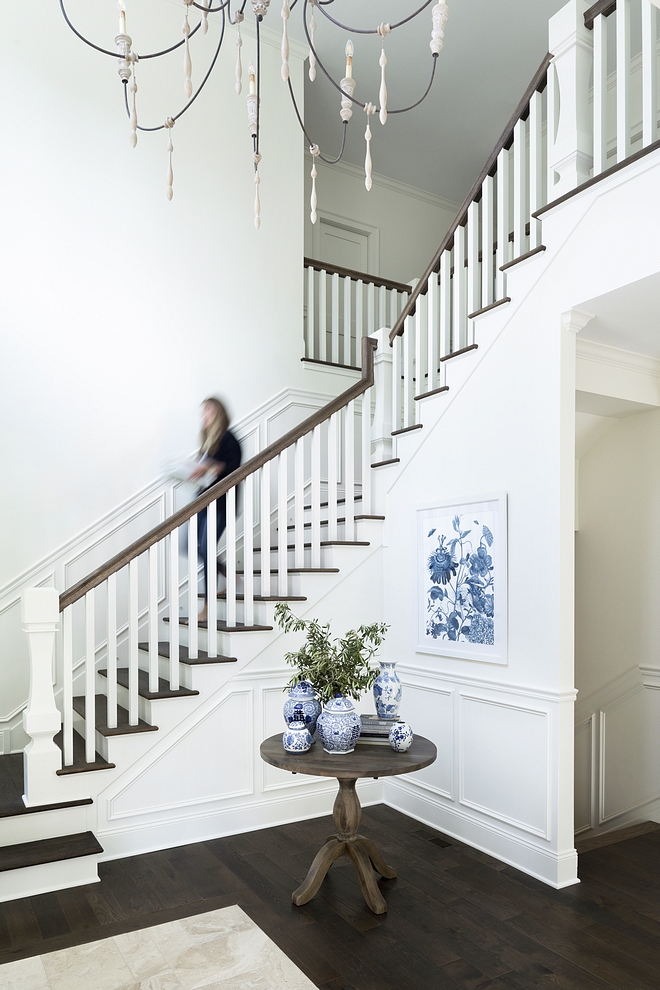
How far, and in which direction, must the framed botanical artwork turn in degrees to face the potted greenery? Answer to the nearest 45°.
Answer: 0° — it already faces it

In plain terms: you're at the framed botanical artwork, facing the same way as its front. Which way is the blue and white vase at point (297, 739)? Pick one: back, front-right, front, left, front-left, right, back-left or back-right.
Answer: front

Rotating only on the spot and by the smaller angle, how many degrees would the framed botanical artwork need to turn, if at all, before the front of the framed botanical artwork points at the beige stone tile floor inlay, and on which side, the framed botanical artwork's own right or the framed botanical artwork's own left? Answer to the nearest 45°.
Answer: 0° — it already faces it

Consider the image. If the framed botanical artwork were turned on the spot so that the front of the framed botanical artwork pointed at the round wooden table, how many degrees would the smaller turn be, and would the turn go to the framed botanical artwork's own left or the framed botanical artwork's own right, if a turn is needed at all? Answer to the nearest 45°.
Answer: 0° — it already faces it

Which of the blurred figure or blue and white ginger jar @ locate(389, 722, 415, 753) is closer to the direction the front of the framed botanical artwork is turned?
the blue and white ginger jar

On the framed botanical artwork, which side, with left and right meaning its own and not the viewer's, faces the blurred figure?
right

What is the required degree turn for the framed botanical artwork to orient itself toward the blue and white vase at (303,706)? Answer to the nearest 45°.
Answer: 0° — it already faces it

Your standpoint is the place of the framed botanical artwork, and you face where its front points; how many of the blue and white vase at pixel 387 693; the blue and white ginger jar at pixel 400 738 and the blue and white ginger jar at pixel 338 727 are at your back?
0

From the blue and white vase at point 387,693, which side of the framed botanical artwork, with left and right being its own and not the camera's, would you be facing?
front

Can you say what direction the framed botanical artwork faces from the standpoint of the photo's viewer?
facing the viewer and to the left of the viewer

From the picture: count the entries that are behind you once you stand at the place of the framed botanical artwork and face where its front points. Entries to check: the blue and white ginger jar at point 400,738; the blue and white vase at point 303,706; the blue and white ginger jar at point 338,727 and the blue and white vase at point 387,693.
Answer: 0

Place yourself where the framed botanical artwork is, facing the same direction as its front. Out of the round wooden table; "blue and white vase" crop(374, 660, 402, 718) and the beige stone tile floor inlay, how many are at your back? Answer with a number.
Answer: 0

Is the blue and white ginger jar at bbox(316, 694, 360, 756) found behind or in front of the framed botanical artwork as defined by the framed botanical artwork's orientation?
in front
